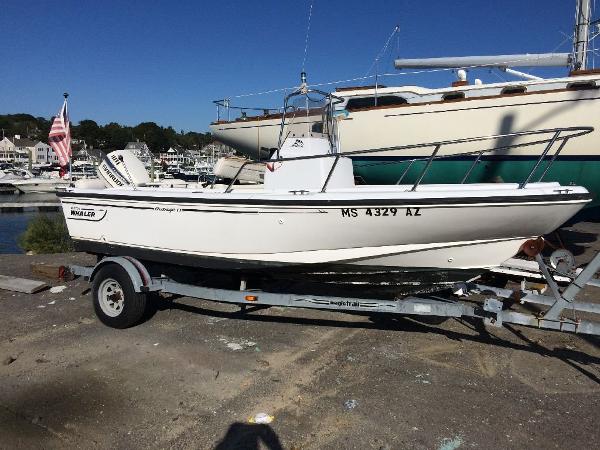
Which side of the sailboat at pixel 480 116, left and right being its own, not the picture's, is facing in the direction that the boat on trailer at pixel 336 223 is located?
right

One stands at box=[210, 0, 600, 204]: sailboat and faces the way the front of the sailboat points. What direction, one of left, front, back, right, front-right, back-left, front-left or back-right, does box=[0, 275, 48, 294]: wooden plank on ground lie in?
back-right

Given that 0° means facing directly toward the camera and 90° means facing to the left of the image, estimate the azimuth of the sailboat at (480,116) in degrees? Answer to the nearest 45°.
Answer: approximately 270°

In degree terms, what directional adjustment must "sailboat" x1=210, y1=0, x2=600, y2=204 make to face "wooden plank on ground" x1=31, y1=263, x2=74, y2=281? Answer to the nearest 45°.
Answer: approximately 135° to its right

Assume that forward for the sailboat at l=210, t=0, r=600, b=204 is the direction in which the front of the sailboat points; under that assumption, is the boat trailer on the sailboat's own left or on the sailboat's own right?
on the sailboat's own right

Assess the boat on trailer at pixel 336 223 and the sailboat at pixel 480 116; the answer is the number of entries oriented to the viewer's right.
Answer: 2

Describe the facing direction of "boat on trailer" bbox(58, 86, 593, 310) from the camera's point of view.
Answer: facing to the right of the viewer

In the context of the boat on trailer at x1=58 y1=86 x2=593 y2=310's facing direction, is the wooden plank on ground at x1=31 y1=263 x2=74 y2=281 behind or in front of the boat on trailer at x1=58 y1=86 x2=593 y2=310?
behind
